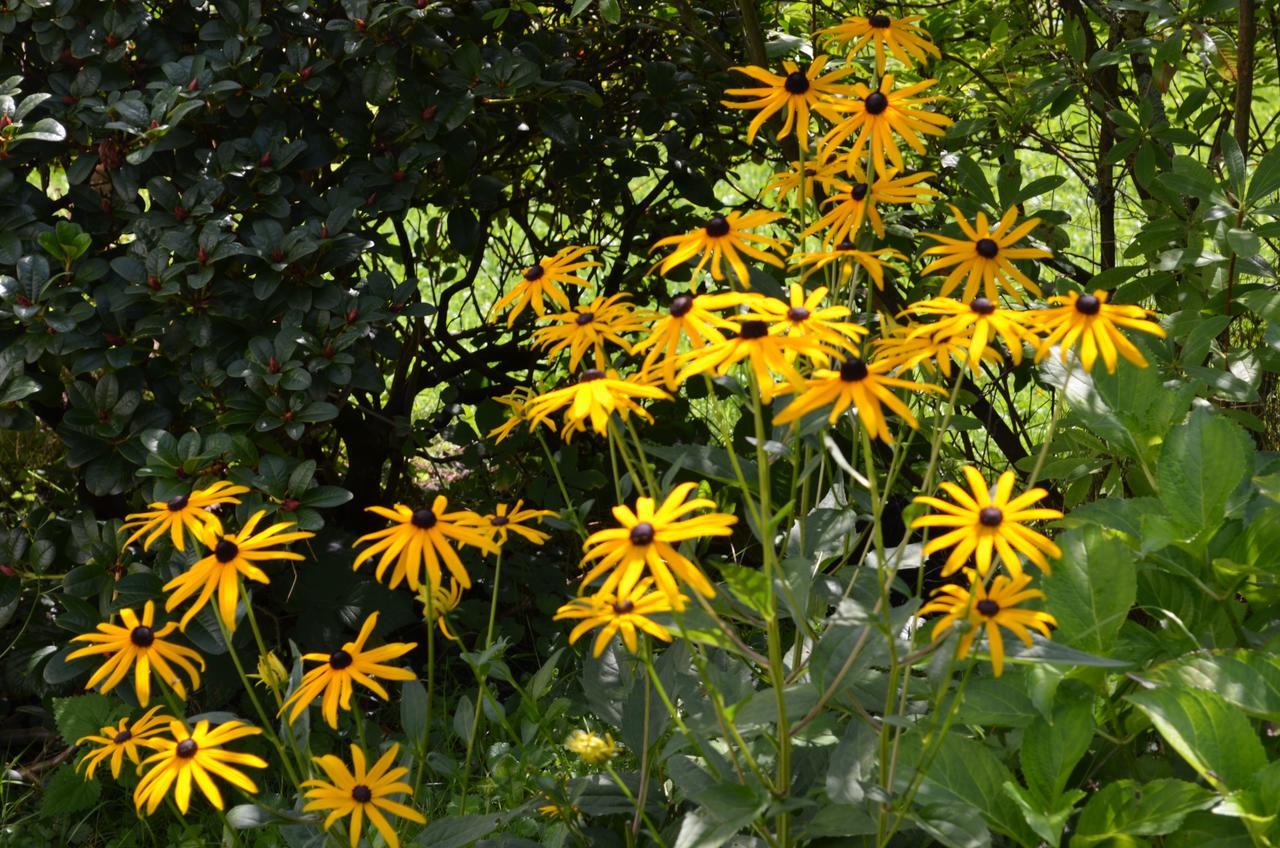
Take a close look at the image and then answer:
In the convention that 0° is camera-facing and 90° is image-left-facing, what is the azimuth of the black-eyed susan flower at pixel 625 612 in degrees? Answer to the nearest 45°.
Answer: approximately 0°

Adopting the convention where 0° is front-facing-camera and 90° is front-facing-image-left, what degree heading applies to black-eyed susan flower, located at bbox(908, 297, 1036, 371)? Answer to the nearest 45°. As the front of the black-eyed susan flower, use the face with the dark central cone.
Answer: approximately 0°
